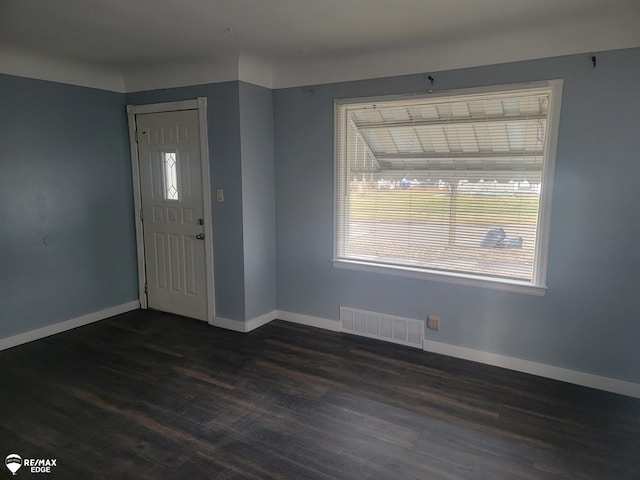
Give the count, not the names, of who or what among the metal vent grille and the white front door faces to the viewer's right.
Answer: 0

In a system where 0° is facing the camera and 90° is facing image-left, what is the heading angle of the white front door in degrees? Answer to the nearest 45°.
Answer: approximately 45°

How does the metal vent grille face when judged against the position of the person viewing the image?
facing the viewer and to the left of the viewer

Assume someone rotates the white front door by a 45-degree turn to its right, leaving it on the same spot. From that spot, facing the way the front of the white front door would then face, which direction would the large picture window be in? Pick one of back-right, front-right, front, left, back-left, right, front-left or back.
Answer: back-left

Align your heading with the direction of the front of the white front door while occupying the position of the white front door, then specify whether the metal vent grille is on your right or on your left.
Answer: on your left

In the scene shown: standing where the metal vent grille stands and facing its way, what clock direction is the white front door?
The white front door is roughly at 2 o'clock from the metal vent grille.
